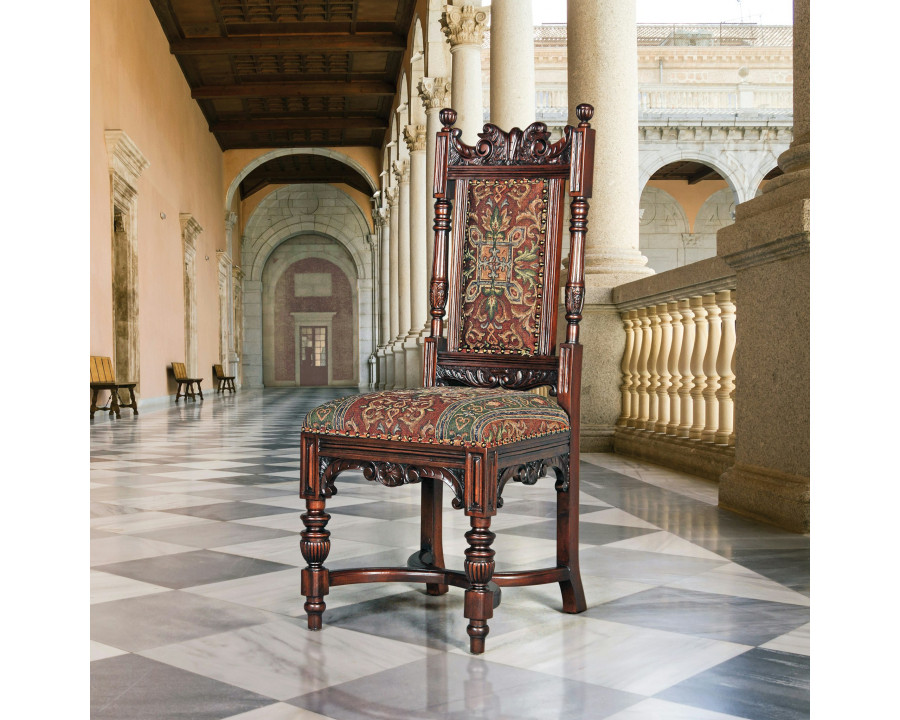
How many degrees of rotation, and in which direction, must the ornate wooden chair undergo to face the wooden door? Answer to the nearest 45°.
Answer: approximately 135° to its right

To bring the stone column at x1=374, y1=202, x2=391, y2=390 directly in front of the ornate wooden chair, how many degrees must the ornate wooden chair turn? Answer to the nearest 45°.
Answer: approximately 135° to its right

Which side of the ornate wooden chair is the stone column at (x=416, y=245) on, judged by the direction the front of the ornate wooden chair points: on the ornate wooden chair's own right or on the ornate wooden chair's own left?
on the ornate wooden chair's own right

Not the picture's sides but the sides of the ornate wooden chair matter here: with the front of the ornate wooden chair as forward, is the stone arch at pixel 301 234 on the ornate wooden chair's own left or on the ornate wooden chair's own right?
on the ornate wooden chair's own right

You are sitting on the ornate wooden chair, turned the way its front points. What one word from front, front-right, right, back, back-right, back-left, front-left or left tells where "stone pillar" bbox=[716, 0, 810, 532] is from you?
back

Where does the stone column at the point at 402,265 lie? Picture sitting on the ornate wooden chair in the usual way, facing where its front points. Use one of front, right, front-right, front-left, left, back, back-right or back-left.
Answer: back-right

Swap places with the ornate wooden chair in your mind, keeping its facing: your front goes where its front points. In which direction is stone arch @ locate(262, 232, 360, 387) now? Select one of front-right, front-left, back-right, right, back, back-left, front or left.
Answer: back-right

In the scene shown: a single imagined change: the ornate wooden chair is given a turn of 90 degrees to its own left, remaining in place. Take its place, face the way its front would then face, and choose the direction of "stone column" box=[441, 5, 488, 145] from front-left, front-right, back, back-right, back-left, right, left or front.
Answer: back-left

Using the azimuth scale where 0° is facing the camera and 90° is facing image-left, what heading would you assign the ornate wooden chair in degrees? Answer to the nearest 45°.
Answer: approximately 45°

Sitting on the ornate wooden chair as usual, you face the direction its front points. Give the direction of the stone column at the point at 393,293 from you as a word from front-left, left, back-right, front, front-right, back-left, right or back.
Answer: back-right

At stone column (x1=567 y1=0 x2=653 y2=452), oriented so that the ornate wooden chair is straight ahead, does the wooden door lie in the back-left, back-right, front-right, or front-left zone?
back-right
